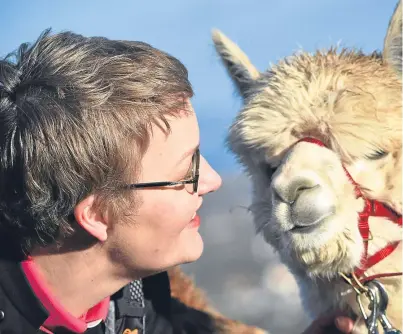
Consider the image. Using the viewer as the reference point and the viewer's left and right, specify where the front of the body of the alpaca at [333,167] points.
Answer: facing the viewer and to the left of the viewer
